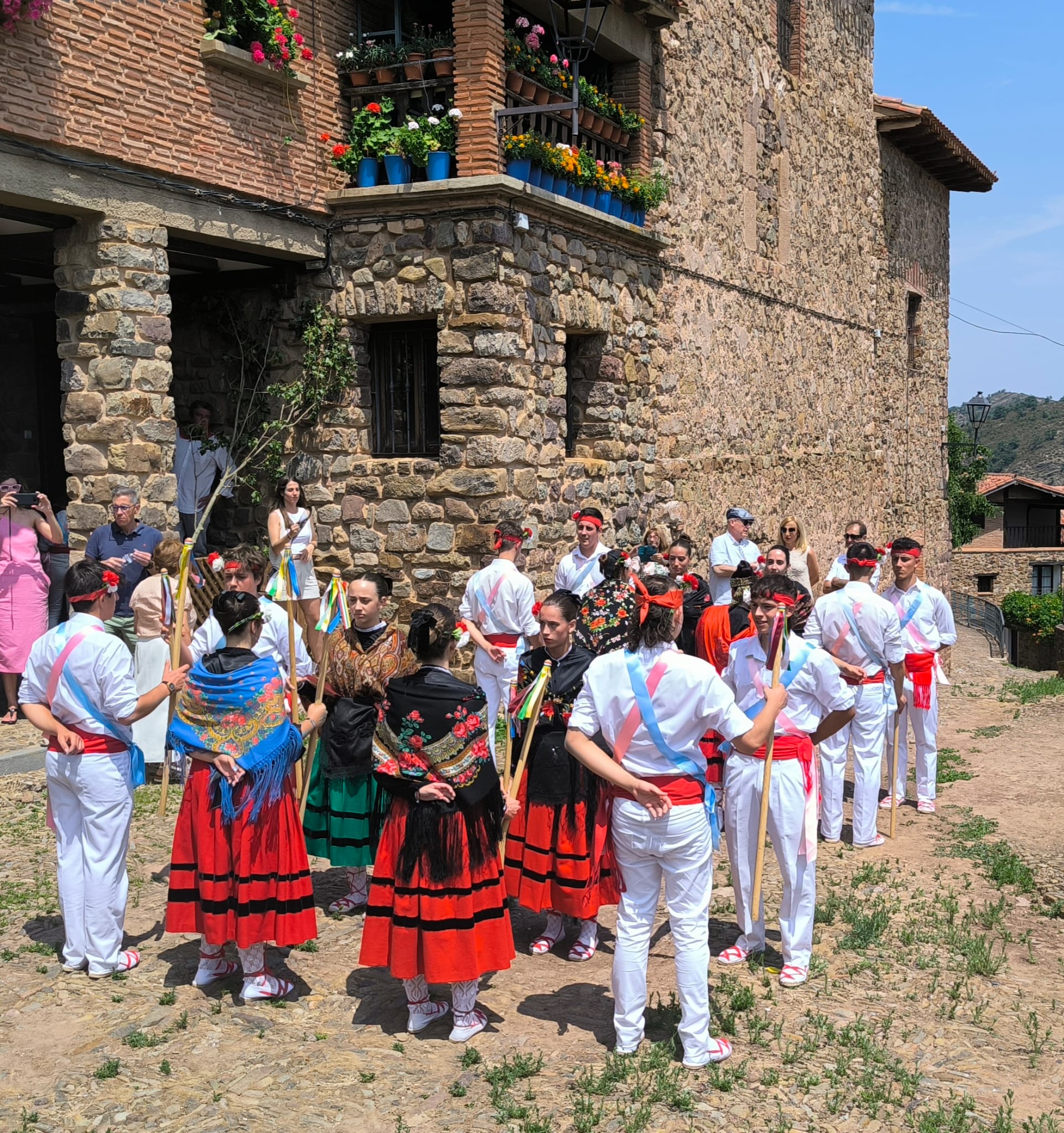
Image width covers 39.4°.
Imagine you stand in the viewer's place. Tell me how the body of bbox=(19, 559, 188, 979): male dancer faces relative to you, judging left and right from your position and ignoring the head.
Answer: facing away from the viewer and to the right of the viewer

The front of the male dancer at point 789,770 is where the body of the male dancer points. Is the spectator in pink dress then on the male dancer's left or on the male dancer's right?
on the male dancer's right

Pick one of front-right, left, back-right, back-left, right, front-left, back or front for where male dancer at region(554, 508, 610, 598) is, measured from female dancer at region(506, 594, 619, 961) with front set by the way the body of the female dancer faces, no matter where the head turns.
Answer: back-right

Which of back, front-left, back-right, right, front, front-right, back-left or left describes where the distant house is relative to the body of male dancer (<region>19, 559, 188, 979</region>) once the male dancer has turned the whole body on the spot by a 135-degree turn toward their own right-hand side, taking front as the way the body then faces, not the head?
back-left

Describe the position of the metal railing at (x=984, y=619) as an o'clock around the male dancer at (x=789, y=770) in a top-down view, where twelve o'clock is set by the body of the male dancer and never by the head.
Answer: The metal railing is roughly at 5 o'clock from the male dancer.

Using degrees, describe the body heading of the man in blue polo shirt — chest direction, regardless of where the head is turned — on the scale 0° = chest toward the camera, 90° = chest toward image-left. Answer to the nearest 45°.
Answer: approximately 0°

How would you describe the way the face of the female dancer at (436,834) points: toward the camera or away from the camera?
away from the camera

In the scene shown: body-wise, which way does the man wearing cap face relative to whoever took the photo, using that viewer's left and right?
facing the viewer and to the right of the viewer

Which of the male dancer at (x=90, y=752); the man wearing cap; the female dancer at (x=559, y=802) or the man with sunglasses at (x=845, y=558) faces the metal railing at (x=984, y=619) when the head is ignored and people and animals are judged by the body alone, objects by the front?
the male dancer

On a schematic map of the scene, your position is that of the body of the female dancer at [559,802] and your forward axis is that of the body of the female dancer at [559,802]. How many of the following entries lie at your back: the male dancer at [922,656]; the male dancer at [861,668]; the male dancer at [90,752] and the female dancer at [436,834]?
2
